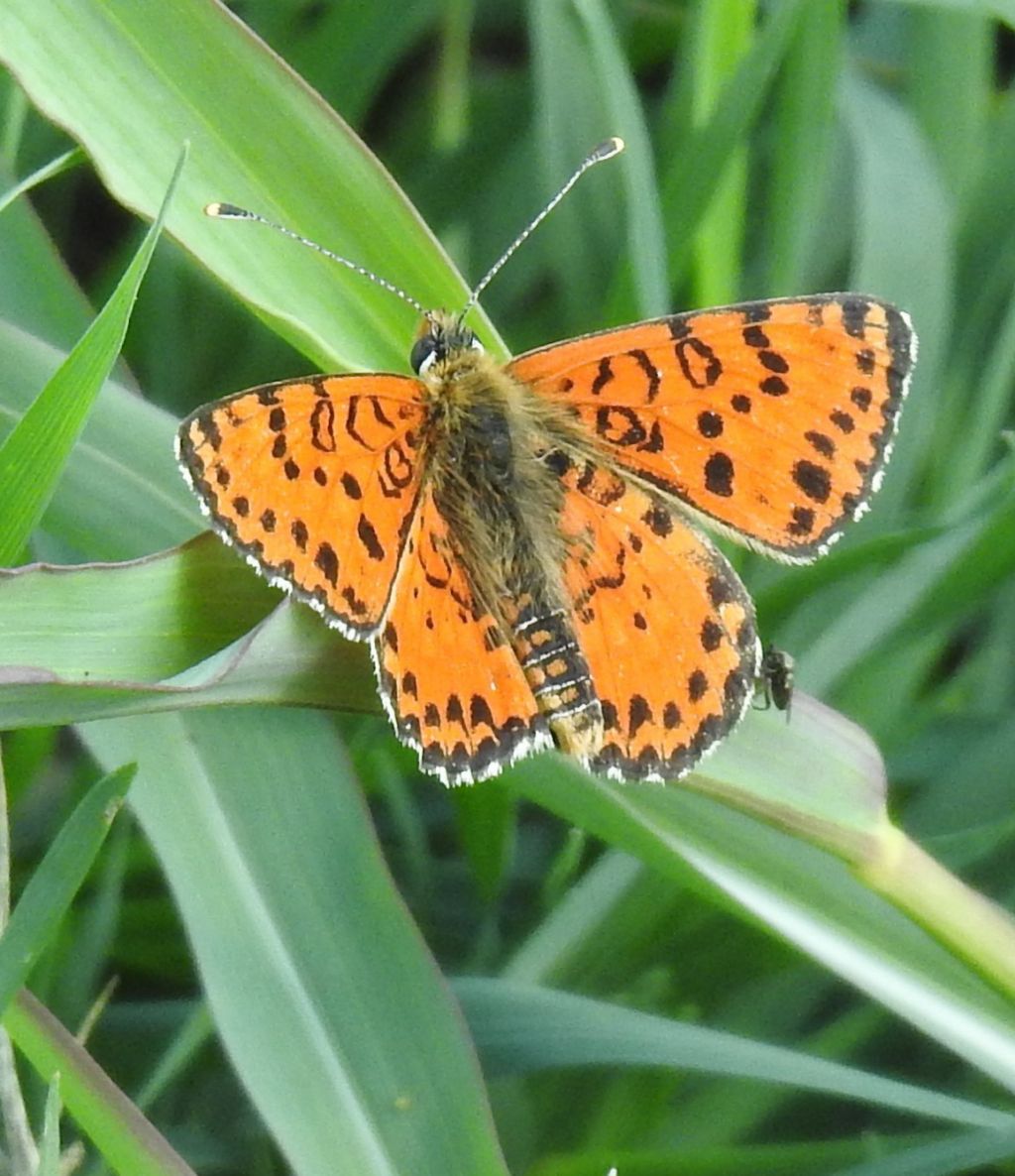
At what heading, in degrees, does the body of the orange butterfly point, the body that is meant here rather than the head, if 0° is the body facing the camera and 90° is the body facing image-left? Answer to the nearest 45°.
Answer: approximately 180°
